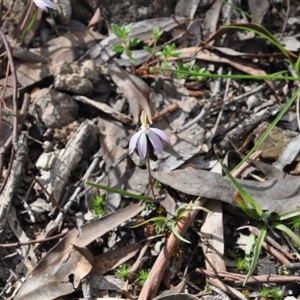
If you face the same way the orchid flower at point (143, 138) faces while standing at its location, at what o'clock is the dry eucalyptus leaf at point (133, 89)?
The dry eucalyptus leaf is roughly at 6 o'clock from the orchid flower.

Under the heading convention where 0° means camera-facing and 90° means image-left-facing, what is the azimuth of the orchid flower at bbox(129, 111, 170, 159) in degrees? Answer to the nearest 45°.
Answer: approximately 0°

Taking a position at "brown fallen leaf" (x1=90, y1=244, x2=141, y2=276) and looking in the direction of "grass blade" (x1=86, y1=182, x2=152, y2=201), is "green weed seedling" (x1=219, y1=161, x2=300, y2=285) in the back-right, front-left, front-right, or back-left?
front-right

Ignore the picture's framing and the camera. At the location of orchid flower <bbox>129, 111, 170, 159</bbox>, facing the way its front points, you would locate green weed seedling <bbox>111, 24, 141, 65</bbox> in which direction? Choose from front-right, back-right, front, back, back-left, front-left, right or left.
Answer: back

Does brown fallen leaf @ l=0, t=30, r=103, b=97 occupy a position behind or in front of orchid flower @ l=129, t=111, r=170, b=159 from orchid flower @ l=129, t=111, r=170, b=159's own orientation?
behind

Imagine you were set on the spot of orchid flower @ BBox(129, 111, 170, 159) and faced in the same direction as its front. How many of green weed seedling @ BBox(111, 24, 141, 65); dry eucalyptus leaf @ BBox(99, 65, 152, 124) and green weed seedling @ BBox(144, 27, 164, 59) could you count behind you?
3
